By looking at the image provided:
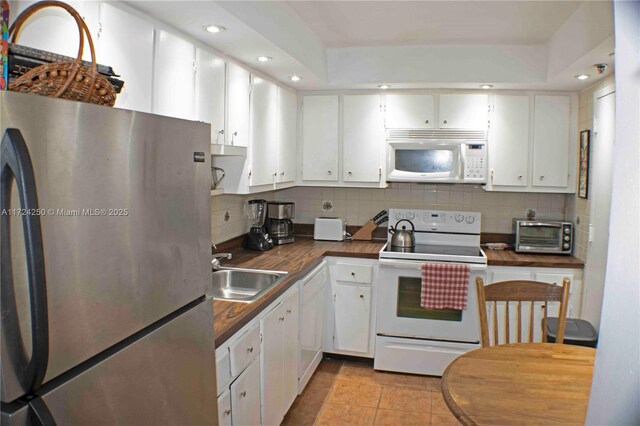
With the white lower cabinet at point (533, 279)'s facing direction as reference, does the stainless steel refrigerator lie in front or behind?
in front

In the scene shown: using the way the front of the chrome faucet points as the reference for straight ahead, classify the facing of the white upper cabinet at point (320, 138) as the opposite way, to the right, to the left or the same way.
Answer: to the right

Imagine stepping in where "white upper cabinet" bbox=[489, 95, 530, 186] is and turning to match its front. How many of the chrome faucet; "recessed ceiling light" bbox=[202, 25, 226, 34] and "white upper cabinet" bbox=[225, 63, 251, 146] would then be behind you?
0

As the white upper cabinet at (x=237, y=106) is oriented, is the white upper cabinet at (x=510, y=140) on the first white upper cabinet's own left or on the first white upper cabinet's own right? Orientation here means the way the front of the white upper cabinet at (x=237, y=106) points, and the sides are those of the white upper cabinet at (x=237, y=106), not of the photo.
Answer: on the first white upper cabinet's own left

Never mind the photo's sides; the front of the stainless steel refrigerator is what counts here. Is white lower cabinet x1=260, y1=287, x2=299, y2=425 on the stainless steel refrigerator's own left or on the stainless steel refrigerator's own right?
on the stainless steel refrigerator's own left

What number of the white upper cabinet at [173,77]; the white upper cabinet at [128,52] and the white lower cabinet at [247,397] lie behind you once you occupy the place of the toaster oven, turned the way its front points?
0

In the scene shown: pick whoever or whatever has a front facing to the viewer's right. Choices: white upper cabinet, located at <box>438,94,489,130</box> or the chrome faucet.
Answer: the chrome faucet

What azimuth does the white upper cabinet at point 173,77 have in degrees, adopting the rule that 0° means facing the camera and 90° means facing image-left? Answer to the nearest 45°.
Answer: approximately 315°

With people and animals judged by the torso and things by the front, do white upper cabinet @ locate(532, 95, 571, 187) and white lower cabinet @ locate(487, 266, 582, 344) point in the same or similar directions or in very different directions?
same or similar directions

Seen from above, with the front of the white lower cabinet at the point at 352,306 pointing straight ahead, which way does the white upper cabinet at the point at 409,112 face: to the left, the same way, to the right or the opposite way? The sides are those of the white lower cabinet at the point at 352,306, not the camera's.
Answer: the same way

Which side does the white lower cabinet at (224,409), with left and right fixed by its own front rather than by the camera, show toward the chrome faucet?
left

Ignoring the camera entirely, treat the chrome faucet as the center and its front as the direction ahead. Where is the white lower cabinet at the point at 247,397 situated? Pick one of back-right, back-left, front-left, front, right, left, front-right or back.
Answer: right

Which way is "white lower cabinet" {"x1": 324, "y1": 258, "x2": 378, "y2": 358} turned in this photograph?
toward the camera

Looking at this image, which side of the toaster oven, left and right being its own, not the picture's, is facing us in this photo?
front

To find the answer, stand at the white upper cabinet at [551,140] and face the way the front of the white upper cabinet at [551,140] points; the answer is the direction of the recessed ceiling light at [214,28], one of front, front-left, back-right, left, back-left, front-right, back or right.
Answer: front-right

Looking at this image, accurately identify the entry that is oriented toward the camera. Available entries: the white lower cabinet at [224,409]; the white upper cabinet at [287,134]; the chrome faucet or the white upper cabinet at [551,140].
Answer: the white upper cabinet at [551,140]

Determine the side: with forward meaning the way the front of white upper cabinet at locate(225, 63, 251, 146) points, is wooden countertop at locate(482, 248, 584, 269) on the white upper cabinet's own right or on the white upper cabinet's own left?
on the white upper cabinet's own left

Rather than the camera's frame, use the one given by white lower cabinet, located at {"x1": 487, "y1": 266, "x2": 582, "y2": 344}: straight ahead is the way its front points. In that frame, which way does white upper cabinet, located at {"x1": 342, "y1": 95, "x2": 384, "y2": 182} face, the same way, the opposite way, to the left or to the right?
the same way

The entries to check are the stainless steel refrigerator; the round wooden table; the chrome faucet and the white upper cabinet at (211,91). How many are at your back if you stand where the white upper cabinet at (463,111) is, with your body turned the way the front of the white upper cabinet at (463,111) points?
0

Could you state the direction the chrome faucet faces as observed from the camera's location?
facing to the right of the viewer
